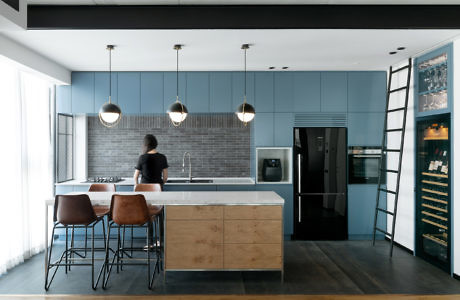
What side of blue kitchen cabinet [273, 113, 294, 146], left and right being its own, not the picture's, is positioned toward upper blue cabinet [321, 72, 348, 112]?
left

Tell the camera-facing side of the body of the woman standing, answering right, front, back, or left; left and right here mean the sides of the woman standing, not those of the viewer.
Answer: back

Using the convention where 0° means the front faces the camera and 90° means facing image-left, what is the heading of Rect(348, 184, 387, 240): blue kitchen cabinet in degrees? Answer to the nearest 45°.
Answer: approximately 0°

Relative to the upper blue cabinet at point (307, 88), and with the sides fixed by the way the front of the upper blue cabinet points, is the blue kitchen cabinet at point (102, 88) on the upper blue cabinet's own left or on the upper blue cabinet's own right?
on the upper blue cabinet's own right

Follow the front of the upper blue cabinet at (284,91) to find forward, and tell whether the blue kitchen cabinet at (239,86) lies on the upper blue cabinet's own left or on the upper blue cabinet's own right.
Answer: on the upper blue cabinet's own right
